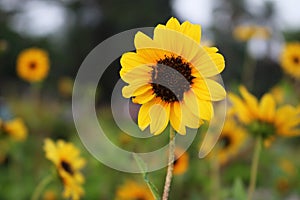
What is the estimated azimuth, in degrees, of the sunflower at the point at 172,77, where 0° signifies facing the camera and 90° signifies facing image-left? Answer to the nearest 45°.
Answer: approximately 0°

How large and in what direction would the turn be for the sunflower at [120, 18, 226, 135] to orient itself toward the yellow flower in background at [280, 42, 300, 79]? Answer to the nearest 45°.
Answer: approximately 180°

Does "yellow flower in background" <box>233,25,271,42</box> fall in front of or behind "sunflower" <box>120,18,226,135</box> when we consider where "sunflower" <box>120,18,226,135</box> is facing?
behind

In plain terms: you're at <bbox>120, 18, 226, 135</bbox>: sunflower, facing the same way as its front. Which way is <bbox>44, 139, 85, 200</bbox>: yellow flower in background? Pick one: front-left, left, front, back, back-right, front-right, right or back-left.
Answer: back-right

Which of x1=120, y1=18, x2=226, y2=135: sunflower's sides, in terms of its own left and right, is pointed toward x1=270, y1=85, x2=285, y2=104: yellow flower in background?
back

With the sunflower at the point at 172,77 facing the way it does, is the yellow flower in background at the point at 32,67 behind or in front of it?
behind
